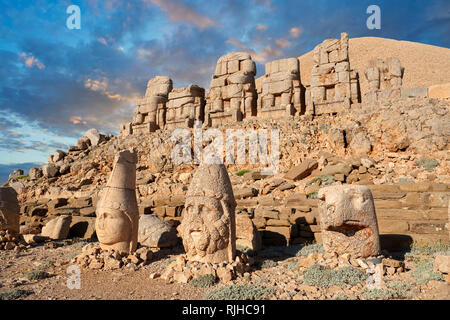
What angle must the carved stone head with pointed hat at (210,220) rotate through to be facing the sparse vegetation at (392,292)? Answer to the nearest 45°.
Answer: approximately 90° to its left

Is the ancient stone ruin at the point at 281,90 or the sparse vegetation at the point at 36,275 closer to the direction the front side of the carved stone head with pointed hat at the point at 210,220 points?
the sparse vegetation

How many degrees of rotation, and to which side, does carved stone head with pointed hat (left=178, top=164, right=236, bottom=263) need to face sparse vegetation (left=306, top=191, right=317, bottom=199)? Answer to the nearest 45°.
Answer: approximately 180°

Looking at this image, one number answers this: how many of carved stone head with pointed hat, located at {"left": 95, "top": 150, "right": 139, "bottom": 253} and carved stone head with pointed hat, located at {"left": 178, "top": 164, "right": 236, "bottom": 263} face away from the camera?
0

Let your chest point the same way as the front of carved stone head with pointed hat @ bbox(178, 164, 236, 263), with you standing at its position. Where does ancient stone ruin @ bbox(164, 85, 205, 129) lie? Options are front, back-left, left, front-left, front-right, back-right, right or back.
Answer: back-right

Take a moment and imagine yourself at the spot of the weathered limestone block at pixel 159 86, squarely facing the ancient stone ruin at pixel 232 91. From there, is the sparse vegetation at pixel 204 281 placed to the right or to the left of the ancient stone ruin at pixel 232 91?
right

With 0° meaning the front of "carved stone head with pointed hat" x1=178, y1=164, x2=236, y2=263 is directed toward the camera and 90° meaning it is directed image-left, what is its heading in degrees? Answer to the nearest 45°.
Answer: approximately 45°

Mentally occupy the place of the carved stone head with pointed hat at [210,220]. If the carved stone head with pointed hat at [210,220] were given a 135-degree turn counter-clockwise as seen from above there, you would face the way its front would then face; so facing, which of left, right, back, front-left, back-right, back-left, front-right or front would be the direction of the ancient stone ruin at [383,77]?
front-left

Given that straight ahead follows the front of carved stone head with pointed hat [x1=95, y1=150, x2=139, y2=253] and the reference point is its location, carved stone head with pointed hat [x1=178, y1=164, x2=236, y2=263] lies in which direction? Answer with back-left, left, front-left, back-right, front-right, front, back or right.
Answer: left

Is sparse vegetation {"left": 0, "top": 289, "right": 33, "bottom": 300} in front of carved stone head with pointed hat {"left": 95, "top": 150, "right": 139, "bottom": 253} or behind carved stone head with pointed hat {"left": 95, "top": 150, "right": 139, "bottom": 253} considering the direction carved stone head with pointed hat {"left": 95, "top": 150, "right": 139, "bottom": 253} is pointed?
in front

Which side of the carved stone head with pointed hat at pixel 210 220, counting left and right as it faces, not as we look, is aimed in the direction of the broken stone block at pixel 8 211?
right

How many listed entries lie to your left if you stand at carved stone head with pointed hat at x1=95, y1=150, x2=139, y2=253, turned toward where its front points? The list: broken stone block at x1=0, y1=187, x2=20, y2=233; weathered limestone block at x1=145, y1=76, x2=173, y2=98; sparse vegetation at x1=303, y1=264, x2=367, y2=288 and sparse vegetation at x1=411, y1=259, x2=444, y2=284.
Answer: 2

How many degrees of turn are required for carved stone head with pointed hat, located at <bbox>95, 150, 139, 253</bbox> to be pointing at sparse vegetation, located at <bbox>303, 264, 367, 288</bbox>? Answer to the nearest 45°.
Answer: approximately 90° to its left

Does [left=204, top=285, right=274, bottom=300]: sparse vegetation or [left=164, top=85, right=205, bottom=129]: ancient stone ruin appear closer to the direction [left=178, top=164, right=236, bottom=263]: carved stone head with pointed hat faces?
the sparse vegetation
